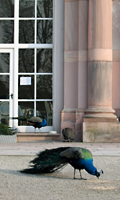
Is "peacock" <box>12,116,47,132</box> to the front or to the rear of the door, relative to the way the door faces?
to the front

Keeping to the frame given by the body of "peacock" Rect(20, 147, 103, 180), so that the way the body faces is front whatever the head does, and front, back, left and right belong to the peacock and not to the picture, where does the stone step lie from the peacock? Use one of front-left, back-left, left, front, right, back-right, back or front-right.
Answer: left

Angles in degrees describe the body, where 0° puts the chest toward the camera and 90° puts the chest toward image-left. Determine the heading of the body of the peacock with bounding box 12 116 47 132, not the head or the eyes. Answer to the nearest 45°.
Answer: approximately 270°

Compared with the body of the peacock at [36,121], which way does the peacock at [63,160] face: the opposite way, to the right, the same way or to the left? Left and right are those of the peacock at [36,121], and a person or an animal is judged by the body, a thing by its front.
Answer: the same way

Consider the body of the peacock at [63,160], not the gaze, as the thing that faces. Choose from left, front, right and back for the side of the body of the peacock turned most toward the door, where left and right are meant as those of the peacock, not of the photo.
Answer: left

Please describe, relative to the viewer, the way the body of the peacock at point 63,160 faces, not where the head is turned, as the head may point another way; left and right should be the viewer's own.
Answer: facing to the right of the viewer

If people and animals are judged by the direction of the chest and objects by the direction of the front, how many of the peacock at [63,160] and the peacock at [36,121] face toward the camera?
0

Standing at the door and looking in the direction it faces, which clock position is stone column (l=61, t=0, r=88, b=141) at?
The stone column is roughly at 10 o'clock from the door.

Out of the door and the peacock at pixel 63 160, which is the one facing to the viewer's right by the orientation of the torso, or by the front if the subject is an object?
the peacock

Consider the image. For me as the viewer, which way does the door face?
facing the viewer

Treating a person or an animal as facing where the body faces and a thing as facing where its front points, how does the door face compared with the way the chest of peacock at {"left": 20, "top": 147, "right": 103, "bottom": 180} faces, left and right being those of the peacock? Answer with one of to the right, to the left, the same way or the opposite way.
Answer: to the right

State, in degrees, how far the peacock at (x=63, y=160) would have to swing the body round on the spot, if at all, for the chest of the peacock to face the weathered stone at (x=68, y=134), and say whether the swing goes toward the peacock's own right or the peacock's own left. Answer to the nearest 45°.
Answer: approximately 90° to the peacock's own left

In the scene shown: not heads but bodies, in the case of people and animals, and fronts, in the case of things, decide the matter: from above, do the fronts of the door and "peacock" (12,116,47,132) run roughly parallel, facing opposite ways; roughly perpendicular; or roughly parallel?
roughly perpendicular
